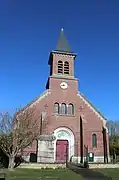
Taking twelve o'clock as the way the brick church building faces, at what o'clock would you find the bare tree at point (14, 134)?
The bare tree is roughly at 1 o'clock from the brick church building.

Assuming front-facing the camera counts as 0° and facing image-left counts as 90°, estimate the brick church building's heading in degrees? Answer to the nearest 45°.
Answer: approximately 0°
